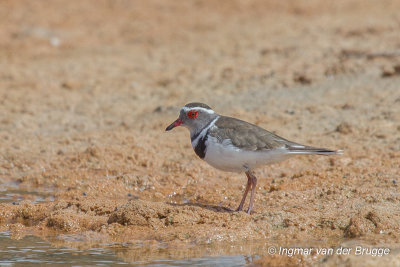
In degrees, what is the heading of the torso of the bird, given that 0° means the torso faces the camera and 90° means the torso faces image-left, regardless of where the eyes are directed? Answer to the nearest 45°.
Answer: approximately 90°
